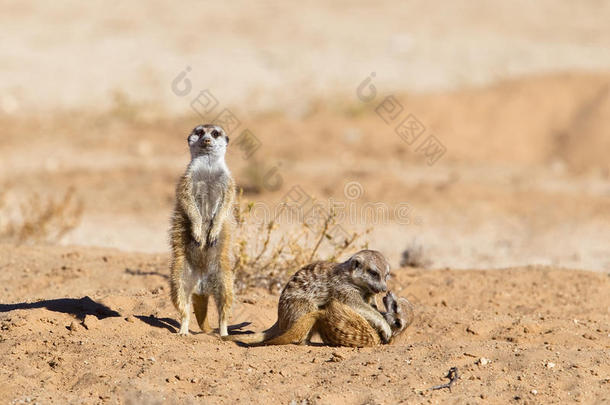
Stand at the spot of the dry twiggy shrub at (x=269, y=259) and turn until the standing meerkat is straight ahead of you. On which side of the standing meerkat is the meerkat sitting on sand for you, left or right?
left

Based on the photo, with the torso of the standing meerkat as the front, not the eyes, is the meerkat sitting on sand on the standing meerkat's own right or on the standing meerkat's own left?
on the standing meerkat's own left

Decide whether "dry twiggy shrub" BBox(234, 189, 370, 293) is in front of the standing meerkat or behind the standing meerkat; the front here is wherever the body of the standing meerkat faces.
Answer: behind

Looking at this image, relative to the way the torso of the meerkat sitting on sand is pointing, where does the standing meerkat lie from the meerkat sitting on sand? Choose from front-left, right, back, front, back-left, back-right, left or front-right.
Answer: back

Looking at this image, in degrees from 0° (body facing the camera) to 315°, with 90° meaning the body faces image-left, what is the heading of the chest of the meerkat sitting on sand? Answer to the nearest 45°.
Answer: approximately 270°

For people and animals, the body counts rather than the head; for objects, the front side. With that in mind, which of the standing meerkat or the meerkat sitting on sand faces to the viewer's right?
the meerkat sitting on sand

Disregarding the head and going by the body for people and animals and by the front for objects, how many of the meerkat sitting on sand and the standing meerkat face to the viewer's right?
1

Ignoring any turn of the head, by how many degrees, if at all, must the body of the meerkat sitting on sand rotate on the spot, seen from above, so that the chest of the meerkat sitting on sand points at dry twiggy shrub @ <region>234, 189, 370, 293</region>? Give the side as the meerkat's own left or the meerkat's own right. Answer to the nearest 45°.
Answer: approximately 90° to the meerkat's own left

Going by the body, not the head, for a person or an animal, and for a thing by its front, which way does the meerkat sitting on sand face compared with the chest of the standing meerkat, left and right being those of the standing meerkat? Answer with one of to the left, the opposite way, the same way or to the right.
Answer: to the left
